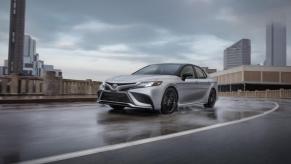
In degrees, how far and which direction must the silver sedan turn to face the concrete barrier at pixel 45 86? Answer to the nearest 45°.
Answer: approximately 90° to its right

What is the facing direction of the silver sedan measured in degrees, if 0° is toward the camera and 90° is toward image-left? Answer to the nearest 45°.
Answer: approximately 45°
